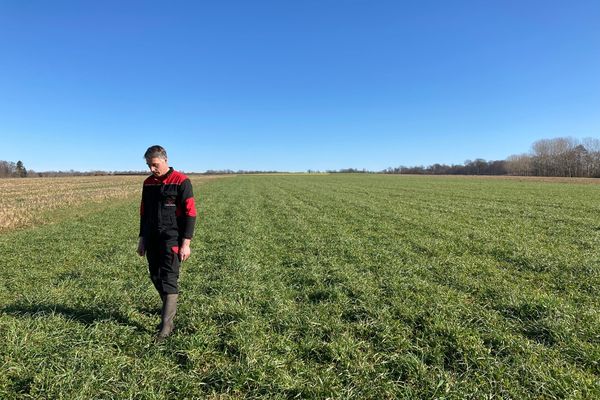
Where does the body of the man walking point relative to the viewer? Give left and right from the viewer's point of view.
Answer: facing the viewer and to the left of the viewer
